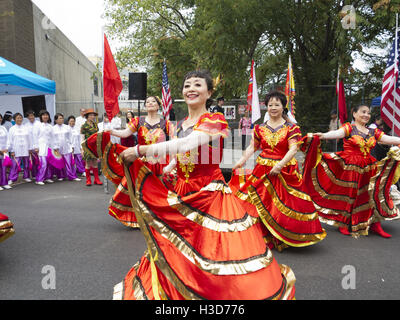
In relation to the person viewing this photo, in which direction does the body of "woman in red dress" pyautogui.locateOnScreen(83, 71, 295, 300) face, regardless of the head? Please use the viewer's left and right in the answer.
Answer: facing the viewer and to the left of the viewer

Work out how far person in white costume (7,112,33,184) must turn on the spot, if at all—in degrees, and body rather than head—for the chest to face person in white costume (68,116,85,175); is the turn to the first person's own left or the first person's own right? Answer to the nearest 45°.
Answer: approximately 135° to the first person's own left

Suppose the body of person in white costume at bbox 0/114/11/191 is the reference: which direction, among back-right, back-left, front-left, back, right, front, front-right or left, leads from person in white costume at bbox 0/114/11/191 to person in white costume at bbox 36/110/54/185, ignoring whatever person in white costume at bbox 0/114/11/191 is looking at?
left

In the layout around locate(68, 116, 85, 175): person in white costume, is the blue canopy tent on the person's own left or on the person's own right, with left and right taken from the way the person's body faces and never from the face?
on the person's own right

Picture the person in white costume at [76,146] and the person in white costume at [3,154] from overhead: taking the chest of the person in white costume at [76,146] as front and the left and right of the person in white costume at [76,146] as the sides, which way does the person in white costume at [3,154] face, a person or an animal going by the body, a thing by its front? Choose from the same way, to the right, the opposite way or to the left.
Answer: the same way

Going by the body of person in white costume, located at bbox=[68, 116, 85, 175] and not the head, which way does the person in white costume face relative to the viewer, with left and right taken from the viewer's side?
facing the viewer and to the right of the viewer

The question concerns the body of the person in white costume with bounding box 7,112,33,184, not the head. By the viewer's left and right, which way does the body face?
facing the viewer

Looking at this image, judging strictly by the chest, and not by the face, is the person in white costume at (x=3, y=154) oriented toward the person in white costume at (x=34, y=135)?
no

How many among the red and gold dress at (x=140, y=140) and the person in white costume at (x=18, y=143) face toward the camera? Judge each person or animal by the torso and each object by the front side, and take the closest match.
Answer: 2

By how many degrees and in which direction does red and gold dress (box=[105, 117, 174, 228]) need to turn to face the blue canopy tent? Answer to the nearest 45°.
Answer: approximately 135° to its right

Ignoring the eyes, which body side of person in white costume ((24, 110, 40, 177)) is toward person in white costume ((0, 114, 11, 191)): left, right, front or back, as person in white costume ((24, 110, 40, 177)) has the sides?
right

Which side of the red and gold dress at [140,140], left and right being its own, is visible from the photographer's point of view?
front

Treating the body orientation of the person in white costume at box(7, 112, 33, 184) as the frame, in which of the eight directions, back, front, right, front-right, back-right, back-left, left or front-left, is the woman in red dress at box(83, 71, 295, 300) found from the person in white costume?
front
